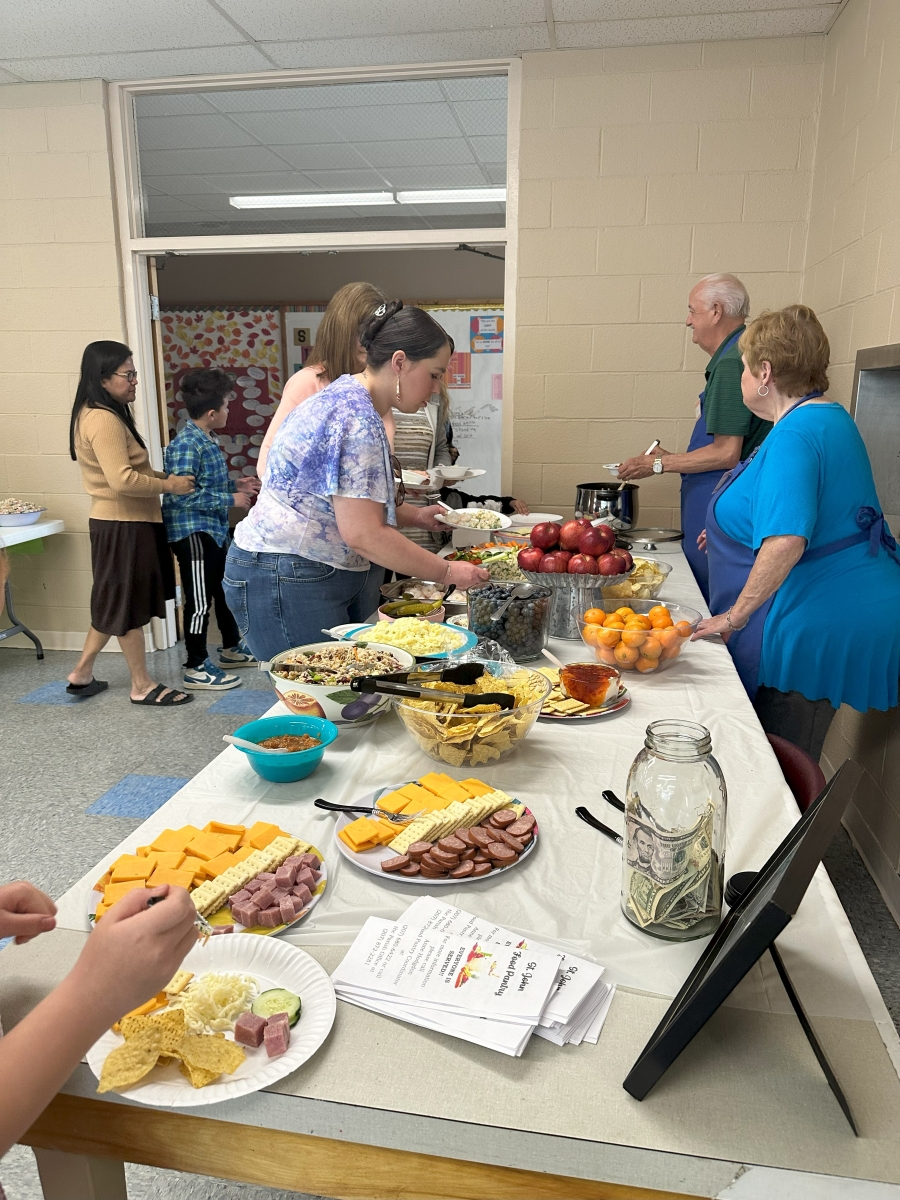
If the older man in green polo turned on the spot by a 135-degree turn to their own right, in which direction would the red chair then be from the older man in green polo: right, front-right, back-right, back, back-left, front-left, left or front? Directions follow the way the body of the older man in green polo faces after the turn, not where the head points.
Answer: back-right

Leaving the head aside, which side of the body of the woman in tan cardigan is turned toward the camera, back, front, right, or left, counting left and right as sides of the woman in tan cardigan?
right

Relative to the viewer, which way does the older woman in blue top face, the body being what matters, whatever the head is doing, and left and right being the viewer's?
facing to the left of the viewer

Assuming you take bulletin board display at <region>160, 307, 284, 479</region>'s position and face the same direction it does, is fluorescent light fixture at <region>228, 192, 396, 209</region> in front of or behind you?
in front

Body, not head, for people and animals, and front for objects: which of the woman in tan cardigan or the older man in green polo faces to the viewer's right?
the woman in tan cardigan

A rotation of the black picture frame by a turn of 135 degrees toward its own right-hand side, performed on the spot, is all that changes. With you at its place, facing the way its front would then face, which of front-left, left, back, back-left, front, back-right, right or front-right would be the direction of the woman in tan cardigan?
left

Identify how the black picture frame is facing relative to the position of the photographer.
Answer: facing to the left of the viewer

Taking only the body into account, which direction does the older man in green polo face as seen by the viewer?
to the viewer's left

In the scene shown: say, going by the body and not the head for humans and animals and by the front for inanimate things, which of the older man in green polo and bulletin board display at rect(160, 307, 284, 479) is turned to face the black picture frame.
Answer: the bulletin board display
